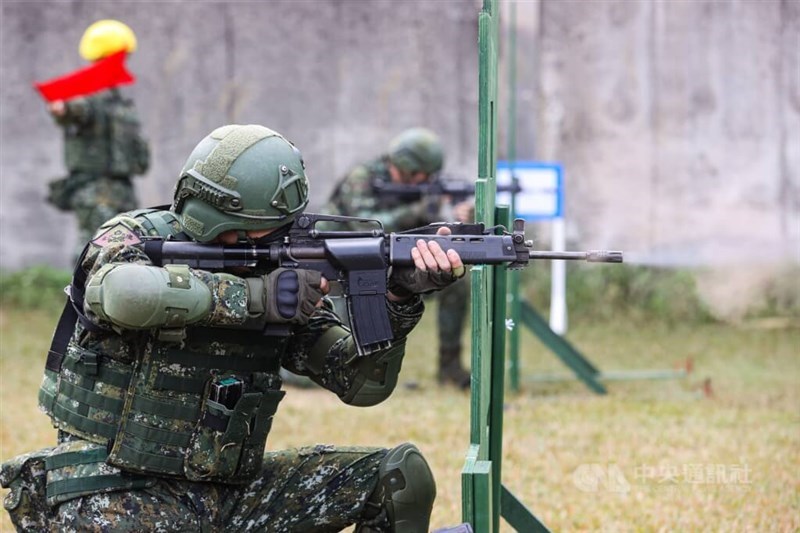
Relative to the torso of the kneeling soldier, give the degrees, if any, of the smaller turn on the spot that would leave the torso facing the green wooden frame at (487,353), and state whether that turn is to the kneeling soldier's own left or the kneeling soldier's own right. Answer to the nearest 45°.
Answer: approximately 45° to the kneeling soldier's own left

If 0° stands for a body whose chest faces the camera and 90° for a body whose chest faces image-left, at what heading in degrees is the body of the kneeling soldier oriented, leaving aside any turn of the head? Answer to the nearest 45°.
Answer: approximately 315°

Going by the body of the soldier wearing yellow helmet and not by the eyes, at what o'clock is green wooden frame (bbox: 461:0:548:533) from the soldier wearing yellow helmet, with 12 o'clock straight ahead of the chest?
The green wooden frame is roughly at 10 o'clock from the soldier wearing yellow helmet.

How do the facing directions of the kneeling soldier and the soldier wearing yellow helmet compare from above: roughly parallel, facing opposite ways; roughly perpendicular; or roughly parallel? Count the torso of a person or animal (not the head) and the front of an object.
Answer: roughly perpendicular

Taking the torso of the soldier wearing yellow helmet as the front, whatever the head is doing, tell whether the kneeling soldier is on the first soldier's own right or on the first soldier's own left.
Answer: on the first soldier's own left

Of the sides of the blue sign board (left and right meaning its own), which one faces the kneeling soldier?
front

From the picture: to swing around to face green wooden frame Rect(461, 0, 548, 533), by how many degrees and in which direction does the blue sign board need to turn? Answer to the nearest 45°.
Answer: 0° — it already faces it

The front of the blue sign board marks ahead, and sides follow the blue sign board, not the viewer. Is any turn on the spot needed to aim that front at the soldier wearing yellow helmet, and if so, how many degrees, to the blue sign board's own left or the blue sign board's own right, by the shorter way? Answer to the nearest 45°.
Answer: approximately 90° to the blue sign board's own right

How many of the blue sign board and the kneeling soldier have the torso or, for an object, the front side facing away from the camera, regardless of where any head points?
0

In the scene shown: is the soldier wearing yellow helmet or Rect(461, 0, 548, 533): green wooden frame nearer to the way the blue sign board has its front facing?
the green wooden frame

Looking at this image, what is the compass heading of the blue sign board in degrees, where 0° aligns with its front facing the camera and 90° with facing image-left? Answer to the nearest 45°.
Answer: approximately 0°
